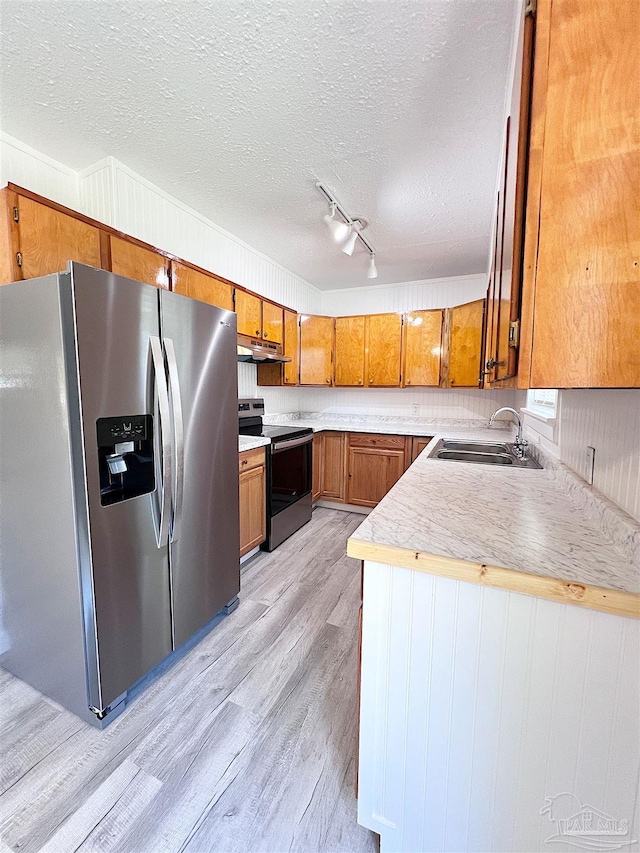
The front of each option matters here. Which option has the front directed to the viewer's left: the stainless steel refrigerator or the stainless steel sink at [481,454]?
the stainless steel sink

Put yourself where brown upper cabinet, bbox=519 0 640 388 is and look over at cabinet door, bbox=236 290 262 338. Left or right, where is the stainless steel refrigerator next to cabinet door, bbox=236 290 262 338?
left

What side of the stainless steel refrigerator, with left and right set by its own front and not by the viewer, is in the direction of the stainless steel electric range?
left

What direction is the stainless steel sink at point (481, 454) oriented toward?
to the viewer's left

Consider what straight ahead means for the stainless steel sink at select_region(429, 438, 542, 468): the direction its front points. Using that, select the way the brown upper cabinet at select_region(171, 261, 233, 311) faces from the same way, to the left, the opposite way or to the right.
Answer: the opposite way

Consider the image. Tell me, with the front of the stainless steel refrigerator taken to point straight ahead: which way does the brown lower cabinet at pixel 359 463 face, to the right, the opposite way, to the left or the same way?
to the right

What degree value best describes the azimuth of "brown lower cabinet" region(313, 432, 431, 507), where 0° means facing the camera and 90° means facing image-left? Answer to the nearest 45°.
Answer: approximately 0°

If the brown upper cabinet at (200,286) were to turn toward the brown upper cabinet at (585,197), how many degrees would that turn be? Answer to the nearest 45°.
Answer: approximately 45° to its right

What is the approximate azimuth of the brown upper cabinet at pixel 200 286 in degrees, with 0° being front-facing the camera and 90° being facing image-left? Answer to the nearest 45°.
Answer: approximately 315°
